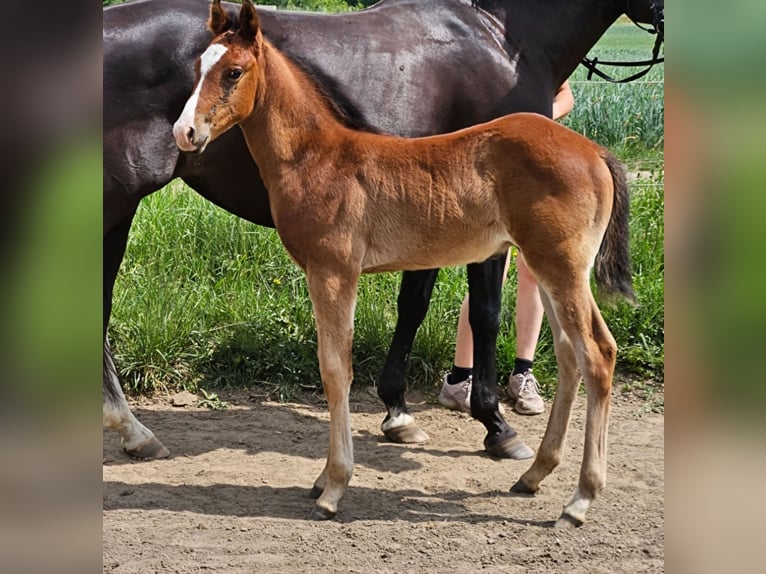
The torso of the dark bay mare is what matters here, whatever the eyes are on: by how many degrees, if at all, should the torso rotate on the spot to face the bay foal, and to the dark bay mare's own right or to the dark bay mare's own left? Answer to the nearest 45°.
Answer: approximately 90° to the dark bay mare's own right

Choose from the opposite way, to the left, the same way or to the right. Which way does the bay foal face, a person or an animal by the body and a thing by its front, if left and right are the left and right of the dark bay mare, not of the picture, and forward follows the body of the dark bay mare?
the opposite way

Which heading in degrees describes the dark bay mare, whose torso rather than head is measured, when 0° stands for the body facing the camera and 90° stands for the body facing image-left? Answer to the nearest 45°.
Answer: approximately 270°

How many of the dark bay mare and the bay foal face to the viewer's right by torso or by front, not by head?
1

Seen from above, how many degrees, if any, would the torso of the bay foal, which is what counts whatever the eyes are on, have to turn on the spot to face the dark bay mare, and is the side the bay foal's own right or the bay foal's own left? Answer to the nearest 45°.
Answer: approximately 90° to the bay foal's own right

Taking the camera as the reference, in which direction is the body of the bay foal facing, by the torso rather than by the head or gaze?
to the viewer's left
